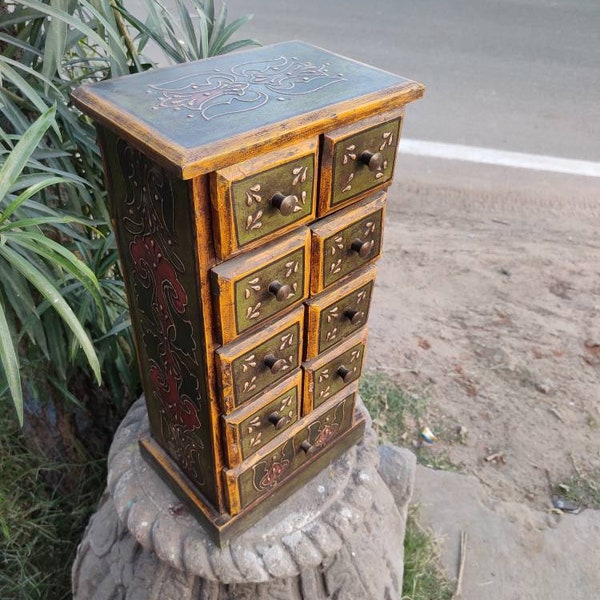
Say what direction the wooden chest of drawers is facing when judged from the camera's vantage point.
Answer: facing the viewer and to the right of the viewer
